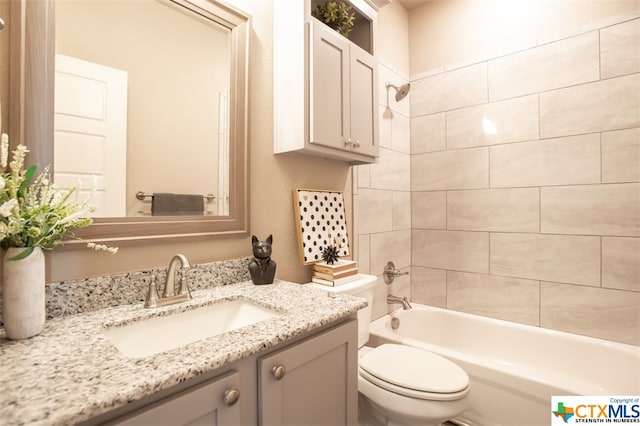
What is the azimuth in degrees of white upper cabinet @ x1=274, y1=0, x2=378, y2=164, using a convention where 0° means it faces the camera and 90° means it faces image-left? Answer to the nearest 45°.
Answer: approximately 315°

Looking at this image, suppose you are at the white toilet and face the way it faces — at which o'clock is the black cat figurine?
The black cat figurine is roughly at 4 o'clock from the white toilet.

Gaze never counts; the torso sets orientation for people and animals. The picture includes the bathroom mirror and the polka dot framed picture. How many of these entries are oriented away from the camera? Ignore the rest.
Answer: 0

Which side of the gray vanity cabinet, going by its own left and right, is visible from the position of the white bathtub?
left

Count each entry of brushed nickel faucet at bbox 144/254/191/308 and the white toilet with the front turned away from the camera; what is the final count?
0

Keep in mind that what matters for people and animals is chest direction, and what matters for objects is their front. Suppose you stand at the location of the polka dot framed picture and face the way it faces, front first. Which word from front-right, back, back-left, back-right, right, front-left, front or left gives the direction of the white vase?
right
